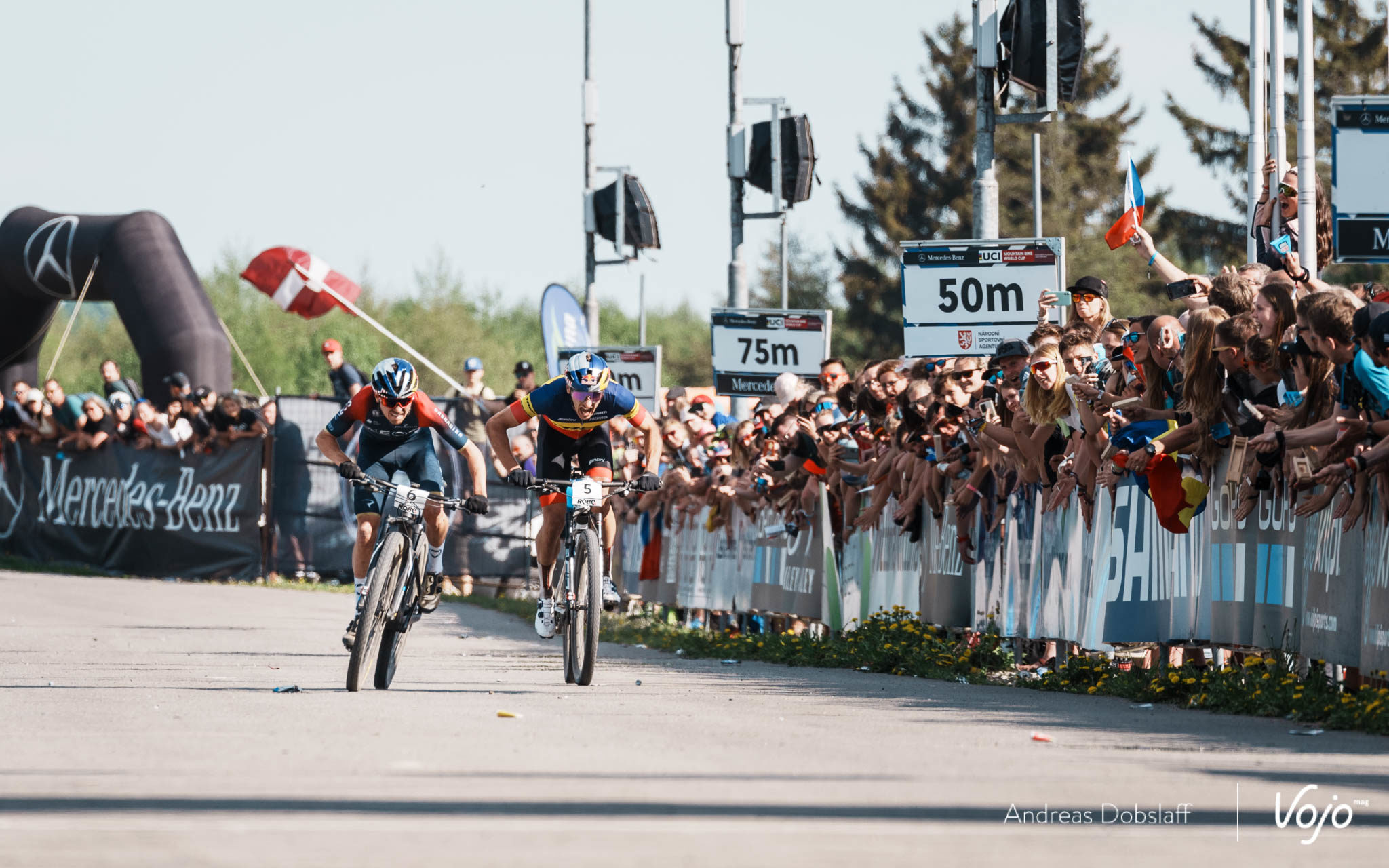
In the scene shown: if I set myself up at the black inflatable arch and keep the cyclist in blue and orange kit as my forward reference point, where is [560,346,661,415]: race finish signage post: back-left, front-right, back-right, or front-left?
front-left

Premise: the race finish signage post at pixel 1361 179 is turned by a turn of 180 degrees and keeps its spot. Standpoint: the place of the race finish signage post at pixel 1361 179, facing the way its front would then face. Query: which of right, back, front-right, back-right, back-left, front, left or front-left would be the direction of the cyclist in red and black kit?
left

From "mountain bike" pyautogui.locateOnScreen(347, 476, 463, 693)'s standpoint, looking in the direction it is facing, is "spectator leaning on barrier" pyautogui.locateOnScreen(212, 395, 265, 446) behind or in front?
behind

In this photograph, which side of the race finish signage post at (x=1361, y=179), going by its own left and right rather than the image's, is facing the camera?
front

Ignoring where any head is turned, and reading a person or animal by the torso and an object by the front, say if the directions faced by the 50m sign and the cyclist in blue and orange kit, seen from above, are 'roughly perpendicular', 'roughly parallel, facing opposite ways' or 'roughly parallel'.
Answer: roughly parallel

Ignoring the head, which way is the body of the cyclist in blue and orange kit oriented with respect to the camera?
toward the camera

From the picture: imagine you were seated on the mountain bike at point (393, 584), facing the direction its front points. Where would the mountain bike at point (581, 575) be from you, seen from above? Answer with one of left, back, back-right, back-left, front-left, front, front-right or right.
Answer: left

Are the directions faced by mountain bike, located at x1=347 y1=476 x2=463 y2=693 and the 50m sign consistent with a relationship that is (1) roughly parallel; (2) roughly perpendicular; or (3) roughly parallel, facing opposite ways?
roughly parallel
